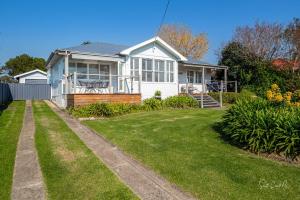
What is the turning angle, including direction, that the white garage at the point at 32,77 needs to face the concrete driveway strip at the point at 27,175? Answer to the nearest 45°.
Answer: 0° — it already faces it

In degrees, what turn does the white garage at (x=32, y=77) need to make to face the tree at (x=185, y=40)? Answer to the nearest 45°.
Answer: approximately 90° to its left

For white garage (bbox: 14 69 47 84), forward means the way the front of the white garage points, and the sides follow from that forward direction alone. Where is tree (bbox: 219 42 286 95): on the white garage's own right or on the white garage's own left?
on the white garage's own left

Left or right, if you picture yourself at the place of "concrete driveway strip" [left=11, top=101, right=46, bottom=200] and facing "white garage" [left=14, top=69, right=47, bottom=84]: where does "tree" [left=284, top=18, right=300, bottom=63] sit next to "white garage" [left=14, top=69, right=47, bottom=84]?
right

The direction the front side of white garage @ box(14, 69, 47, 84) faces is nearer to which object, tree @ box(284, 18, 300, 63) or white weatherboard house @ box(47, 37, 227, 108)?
the white weatherboard house

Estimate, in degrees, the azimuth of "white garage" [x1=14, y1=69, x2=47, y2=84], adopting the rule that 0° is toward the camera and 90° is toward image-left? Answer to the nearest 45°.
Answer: approximately 0°

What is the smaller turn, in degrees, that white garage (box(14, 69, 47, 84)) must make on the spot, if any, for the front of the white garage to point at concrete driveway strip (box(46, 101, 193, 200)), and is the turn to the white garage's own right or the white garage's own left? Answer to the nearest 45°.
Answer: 0° — it already faces it

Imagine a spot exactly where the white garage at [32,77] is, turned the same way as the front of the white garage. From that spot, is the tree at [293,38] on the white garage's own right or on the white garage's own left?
on the white garage's own left

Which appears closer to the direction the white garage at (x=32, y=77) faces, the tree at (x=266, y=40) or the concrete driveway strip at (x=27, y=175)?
the concrete driveway strip

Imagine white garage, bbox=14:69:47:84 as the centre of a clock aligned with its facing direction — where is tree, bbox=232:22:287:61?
The tree is roughly at 10 o'clock from the white garage.
